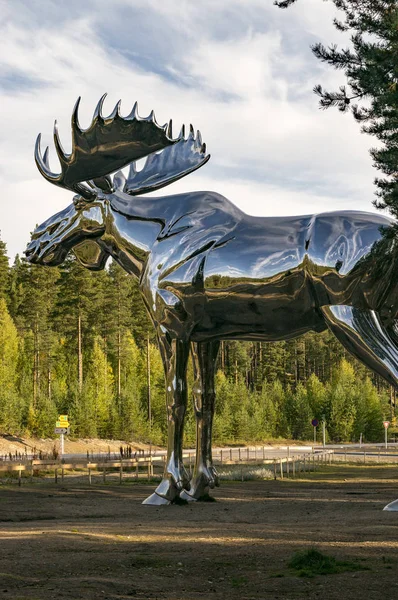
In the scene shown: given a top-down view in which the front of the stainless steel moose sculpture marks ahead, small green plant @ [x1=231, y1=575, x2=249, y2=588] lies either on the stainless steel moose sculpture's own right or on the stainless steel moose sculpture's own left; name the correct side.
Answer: on the stainless steel moose sculpture's own left

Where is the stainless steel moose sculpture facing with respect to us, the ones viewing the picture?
facing to the left of the viewer

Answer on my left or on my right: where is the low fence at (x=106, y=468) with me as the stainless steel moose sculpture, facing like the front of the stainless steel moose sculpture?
on my right
